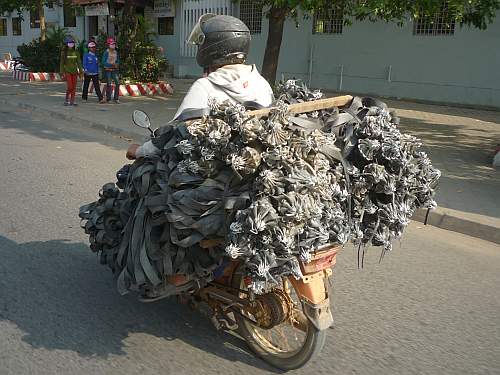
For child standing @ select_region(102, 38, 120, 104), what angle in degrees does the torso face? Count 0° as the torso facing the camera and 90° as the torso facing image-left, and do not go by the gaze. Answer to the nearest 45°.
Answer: approximately 0°

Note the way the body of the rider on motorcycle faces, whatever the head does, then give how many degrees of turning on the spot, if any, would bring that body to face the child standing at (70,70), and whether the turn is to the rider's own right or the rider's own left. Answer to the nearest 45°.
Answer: approximately 45° to the rider's own right

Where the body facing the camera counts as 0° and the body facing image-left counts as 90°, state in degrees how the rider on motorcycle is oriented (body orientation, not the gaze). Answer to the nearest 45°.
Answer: approximately 135°

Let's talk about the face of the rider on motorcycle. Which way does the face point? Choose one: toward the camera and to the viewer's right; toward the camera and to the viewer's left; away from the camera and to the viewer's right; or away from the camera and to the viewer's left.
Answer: away from the camera and to the viewer's left

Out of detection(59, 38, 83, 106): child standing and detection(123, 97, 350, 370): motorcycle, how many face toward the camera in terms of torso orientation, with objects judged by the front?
1

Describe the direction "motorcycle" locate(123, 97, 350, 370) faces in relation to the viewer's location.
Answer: facing away from the viewer and to the left of the viewer

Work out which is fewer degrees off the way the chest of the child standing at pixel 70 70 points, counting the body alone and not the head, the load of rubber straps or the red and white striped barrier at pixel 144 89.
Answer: the load of rubber straps

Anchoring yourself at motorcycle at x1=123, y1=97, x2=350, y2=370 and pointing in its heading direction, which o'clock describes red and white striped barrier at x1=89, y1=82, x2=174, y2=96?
The red and white striped barrier is roughly at 1 o'clock from the motorcycle.

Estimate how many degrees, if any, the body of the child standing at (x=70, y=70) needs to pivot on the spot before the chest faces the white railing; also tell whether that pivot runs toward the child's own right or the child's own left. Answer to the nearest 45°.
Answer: approximately 135° to the child's own left
